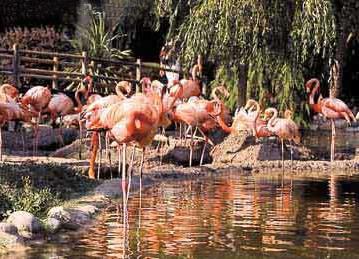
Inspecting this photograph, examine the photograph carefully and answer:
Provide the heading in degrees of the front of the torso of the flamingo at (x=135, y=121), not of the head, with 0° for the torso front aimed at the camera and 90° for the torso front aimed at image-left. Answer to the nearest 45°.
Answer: approximately 270°

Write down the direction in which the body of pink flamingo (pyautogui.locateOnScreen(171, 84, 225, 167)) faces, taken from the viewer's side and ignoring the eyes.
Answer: to the viewer's right

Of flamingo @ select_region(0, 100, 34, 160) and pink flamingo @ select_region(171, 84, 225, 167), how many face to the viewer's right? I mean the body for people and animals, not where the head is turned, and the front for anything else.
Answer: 1

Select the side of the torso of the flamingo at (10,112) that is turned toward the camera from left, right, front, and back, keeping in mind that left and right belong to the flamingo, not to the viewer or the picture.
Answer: left

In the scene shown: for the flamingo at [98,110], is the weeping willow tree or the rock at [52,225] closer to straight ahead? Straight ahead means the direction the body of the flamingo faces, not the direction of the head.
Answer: the weeping willow tree

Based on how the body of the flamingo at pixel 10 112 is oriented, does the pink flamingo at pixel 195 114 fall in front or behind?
behind

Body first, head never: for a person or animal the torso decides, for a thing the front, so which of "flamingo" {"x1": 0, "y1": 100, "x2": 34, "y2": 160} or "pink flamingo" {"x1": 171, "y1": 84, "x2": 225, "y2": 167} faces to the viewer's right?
the pink flamingo
